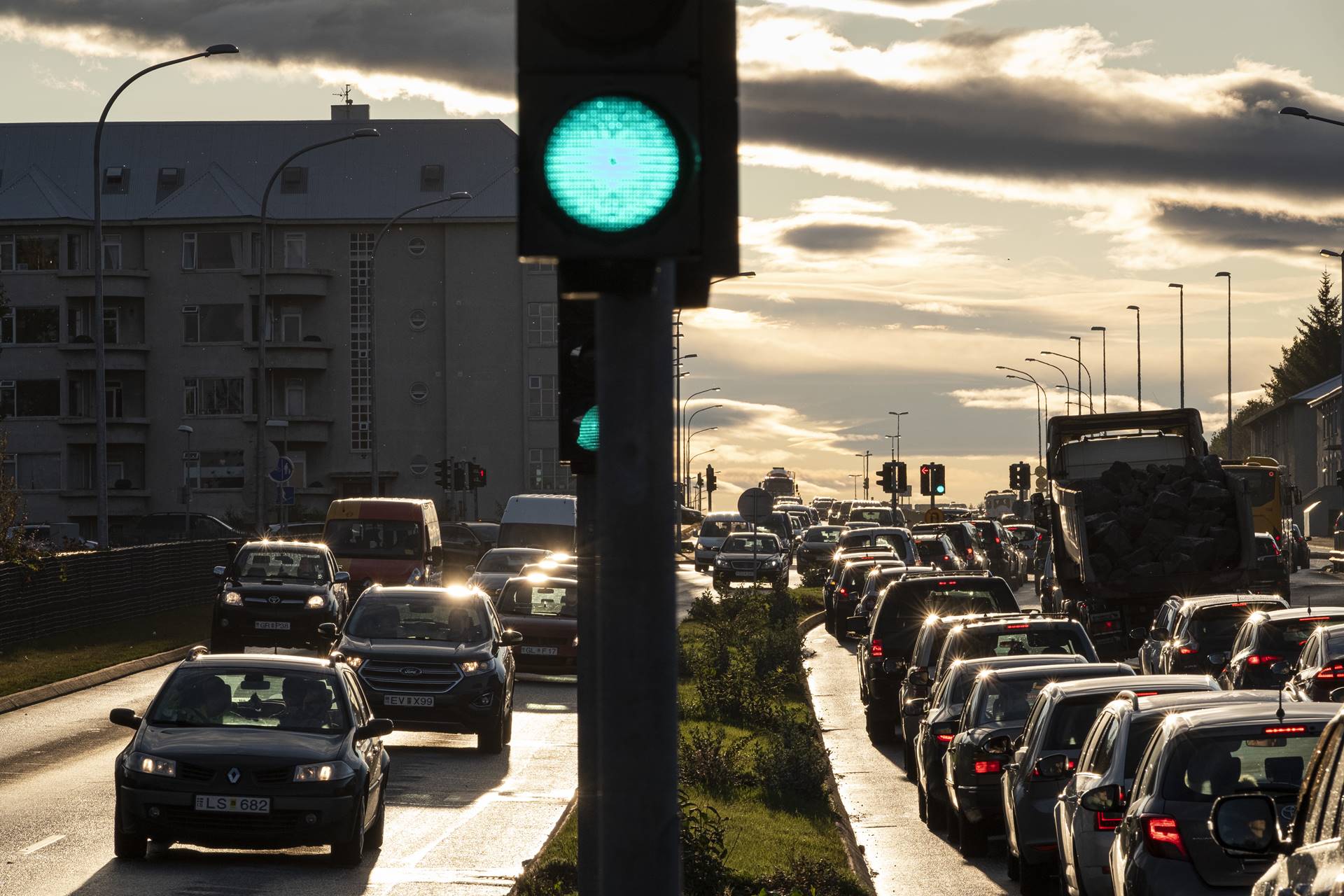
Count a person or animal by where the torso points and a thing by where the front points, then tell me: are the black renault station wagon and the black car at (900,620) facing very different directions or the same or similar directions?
very different directions

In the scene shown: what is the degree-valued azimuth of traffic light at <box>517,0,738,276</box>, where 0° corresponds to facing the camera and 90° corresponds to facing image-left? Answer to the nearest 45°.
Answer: approximately 0°

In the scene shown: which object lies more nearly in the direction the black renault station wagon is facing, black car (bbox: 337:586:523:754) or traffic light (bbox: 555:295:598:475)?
the traffic light

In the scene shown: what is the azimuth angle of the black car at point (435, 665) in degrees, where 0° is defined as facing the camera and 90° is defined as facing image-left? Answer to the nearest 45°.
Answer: approximately 0°

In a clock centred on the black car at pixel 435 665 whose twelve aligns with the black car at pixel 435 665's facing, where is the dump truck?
The dump truck is roughly at 8 o'clock from the black car.

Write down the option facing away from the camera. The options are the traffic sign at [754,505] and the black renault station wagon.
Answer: the traffic sign

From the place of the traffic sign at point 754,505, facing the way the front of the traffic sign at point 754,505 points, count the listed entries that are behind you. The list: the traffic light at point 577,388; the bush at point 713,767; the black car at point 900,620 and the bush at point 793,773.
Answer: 4

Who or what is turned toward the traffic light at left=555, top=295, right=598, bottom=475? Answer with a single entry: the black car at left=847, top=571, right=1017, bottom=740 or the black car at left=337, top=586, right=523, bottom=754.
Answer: the black car at left=337, top=586, right=523, bottom=754

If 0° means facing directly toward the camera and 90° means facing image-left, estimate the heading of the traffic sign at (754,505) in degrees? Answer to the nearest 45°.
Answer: approximately 180°

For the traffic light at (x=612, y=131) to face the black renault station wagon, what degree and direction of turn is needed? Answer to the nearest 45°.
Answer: approximately 180°

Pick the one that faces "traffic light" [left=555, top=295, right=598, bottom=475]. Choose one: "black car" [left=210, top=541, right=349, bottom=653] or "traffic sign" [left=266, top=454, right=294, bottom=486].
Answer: the black car

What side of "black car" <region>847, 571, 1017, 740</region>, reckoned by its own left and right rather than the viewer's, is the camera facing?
back
